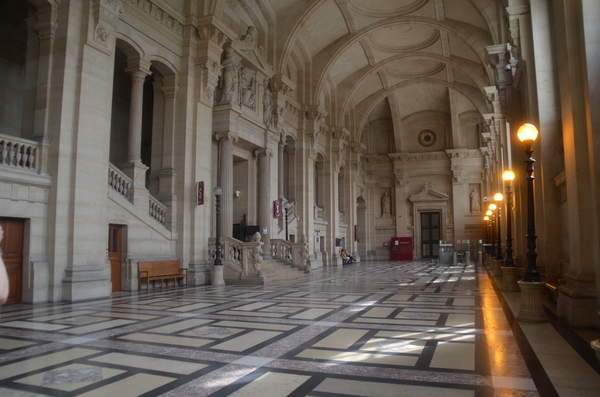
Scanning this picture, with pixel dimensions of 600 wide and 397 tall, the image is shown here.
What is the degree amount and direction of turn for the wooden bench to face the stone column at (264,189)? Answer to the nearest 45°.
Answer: approximately 90° to its left

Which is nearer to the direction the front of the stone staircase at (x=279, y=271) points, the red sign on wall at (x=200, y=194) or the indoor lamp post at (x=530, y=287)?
the indoor lamp post

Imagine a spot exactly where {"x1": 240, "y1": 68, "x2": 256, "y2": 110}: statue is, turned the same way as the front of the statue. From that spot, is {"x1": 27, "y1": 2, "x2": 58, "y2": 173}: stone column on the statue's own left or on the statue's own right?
on the statue's own right

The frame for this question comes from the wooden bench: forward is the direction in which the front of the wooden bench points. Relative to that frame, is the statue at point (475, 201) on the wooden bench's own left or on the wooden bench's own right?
on the wooden bench's own left

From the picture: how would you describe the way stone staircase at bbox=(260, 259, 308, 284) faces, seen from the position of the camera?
facing the viewer and to the right of the viewer

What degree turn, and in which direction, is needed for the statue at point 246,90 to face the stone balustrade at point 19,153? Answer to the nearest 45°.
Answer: approximately 90° to its right

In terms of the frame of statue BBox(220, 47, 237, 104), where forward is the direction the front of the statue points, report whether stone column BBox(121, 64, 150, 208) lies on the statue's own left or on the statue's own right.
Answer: on the statue's own right

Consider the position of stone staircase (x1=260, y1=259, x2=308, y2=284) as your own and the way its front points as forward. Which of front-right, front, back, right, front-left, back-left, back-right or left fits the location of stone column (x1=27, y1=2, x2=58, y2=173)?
right

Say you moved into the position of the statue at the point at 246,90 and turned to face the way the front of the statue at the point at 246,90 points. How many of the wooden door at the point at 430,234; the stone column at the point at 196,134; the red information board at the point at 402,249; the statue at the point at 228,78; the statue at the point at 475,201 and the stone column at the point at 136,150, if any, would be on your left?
3

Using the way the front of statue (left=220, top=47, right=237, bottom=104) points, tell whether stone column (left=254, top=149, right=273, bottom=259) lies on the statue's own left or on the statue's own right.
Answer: on the statue's own left

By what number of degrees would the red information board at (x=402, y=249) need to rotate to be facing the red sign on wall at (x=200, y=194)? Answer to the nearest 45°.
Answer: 0° — it already faces it

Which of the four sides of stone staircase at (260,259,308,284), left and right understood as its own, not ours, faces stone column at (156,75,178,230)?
right

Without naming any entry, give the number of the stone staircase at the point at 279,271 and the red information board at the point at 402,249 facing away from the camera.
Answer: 0
